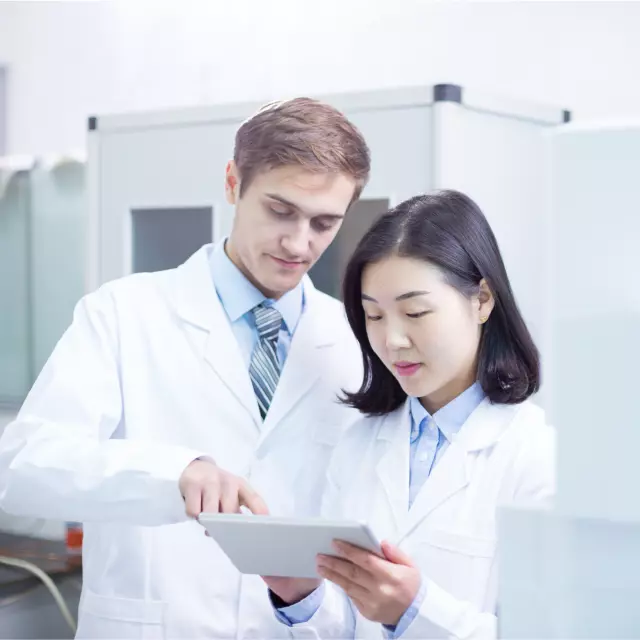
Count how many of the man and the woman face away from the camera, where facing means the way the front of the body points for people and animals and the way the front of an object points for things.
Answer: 0

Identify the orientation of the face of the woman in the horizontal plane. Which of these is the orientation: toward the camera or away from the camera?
toward the camera

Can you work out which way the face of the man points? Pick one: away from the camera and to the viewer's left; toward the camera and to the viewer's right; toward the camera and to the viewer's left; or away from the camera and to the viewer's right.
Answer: toward the camera and to the viewer's right

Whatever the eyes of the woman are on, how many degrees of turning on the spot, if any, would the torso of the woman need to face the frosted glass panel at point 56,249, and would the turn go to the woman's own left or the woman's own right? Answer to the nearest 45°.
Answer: approximately 90° to the woman's own right

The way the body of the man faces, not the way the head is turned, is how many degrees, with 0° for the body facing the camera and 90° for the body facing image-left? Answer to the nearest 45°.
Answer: approximately 315°

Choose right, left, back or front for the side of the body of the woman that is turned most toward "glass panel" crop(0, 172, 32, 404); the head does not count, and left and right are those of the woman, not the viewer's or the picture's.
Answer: right

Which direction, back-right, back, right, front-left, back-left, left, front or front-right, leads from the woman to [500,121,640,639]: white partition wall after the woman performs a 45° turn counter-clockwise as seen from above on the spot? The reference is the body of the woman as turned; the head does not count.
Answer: front

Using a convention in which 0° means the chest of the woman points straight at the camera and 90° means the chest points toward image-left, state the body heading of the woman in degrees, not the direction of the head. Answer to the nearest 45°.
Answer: approximately 45°
